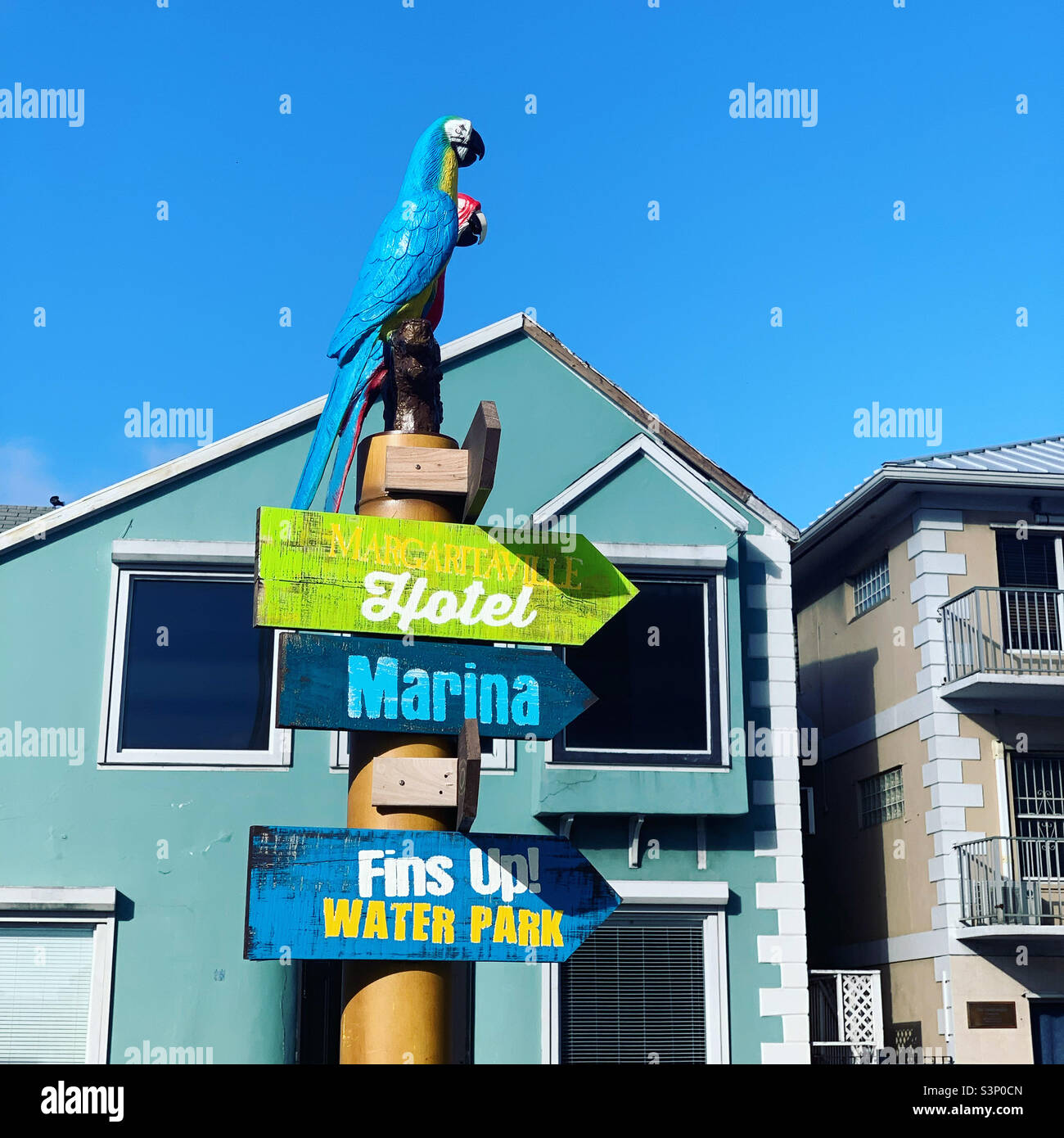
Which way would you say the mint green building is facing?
toward the camera

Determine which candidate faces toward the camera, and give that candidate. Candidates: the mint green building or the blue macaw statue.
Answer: the mint green building

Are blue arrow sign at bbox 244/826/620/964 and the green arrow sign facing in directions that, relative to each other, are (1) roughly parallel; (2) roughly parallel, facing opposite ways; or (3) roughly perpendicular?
roughly parallel

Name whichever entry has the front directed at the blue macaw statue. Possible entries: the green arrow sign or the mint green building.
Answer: the mint green building

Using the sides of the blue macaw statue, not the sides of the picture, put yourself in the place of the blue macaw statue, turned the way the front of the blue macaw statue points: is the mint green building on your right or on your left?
on your left

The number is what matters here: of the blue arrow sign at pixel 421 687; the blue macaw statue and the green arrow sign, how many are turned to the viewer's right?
1

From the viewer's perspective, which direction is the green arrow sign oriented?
toward the camera

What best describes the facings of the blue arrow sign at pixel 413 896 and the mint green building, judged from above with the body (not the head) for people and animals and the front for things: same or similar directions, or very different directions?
same or similar directions

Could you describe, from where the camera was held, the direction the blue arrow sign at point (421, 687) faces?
facing the viewer

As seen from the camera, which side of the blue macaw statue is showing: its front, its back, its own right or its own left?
right

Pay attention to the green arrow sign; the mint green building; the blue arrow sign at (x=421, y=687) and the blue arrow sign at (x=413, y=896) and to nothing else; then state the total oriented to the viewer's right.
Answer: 0
